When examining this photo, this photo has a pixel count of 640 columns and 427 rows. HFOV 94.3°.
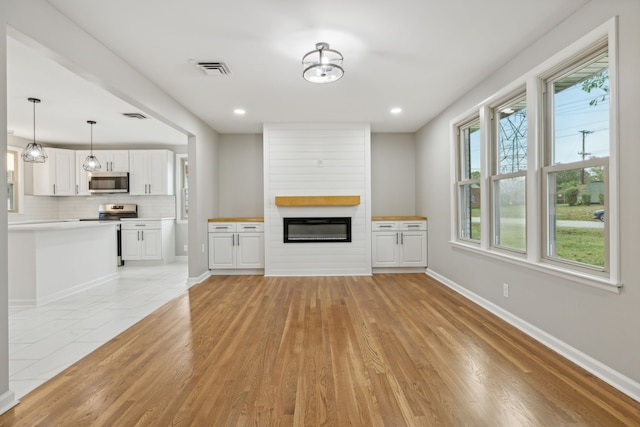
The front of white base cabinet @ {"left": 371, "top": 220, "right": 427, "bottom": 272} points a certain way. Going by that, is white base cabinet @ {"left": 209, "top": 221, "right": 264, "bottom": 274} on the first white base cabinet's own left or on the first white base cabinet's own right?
on the first white base cabinet's own right

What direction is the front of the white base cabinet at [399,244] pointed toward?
toward the camera

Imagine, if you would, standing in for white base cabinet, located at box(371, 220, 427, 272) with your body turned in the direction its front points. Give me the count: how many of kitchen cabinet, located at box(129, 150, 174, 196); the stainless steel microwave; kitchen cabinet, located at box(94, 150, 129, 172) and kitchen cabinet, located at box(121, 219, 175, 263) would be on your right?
4

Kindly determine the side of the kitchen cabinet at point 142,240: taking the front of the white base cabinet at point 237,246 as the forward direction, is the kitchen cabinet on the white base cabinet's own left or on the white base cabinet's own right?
on the white base cabinet's own right

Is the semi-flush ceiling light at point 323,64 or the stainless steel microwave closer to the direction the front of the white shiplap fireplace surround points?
the semi-flush ceiling light

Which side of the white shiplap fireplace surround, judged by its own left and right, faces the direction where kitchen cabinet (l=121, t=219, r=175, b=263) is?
right

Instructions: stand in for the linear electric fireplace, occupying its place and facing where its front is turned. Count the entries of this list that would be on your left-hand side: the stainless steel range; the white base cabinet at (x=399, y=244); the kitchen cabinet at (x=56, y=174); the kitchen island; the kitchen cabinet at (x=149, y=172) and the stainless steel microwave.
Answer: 1

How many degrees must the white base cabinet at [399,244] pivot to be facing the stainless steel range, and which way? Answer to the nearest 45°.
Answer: approximately 90° to its right

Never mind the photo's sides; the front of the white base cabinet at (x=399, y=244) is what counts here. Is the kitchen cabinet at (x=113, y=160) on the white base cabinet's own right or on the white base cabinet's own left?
on the white base cabinet's own right

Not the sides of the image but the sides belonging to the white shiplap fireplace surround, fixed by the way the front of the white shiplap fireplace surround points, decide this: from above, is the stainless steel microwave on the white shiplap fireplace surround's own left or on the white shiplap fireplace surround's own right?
on the white shiplap fireplace surround's own right

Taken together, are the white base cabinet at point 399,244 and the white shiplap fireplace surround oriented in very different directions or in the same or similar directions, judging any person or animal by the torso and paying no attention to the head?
same or similar directions

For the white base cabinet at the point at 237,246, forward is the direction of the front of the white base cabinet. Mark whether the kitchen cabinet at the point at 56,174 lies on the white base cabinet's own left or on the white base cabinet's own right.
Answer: on the white base cabinet's own right

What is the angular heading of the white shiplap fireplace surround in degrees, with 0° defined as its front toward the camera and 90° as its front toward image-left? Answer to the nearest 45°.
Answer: approximately 0°

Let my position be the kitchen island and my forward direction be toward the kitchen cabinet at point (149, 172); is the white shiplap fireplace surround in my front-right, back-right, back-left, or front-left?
front-right

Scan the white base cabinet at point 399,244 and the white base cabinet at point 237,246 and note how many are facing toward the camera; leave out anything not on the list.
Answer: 2

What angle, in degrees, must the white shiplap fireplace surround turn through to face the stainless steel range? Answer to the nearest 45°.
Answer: approximately 90° to its right

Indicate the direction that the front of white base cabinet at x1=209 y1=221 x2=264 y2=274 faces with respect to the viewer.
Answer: facing the viewer

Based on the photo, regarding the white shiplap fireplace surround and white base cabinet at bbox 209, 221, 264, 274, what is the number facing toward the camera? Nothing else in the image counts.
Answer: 2
